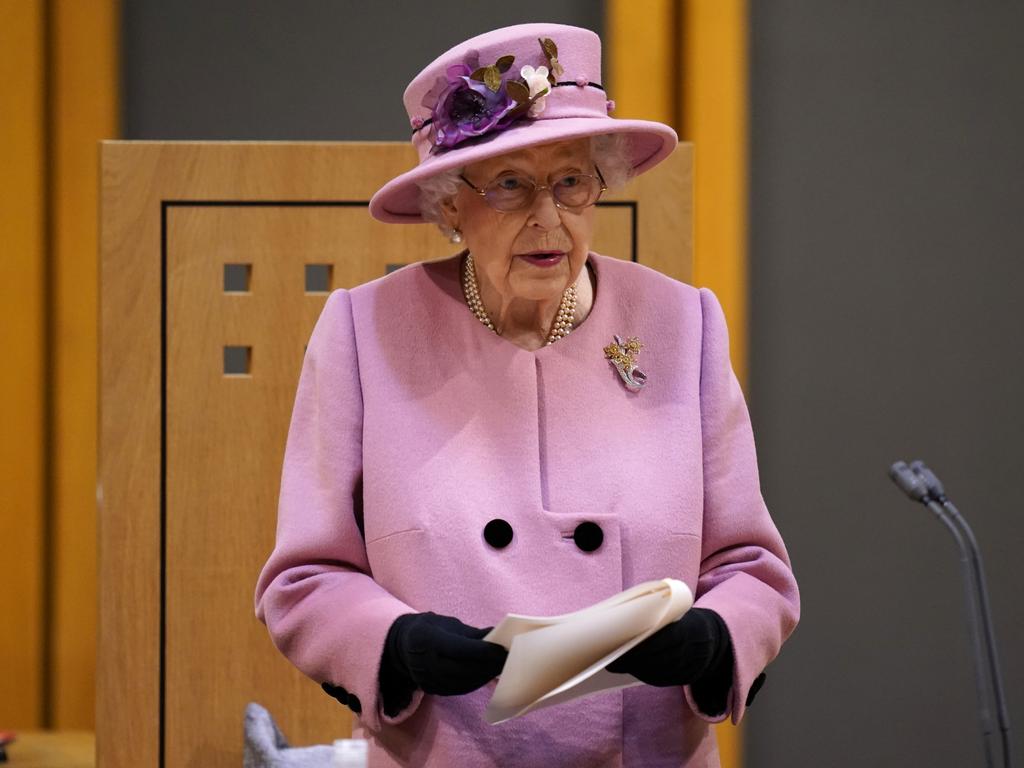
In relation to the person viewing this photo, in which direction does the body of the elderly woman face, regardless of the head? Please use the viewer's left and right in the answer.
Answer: facing the viewer

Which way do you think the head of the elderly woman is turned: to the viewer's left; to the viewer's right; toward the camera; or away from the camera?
toward the camera

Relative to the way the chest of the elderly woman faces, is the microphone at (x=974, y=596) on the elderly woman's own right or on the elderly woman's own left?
on the elderly woman's own left
